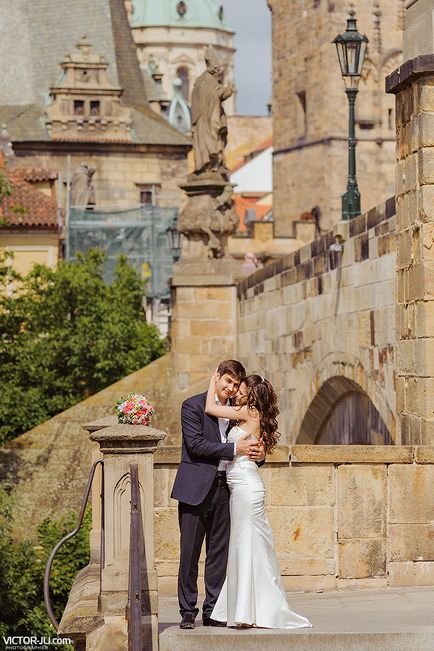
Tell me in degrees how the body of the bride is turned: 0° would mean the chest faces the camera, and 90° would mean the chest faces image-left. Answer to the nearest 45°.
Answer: approximately 90°

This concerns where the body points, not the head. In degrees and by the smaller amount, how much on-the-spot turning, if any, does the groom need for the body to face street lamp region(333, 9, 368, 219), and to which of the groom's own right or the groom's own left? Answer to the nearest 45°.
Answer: approximately 135° to the groom's own left

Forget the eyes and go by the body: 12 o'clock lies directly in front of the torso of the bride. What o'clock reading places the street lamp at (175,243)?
The street lamp is roughly at 3 o'clock from the bride.

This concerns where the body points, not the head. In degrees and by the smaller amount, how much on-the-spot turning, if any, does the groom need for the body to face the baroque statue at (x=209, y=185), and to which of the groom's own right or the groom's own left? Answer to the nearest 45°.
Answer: approximately 135° to the groom's own left

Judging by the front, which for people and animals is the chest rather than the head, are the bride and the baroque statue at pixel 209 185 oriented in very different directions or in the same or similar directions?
very different directions

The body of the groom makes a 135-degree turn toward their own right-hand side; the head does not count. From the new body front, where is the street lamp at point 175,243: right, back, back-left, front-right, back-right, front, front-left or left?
right

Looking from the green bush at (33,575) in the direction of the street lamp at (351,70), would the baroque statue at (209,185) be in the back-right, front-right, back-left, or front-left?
front-left

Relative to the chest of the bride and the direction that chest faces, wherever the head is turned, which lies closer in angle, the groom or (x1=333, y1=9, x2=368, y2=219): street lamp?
the groom

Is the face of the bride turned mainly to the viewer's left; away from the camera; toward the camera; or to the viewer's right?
to the viewer's left
